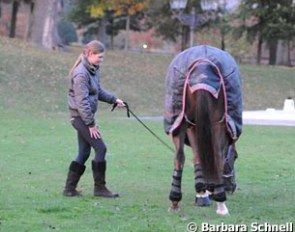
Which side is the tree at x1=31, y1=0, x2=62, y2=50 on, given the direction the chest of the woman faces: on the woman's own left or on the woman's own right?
on the woman's own left

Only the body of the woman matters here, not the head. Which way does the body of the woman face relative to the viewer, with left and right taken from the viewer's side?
facing to the right of the viewer

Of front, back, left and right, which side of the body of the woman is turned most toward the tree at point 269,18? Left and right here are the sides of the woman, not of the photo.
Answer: left

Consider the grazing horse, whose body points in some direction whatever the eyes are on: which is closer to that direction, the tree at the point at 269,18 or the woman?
the tree

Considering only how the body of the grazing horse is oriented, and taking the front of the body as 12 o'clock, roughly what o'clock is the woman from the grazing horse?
The woman is roughly at 10 o'clock from the grazing horse.

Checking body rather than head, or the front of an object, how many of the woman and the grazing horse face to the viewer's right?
1

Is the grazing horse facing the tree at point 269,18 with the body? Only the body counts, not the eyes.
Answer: yes

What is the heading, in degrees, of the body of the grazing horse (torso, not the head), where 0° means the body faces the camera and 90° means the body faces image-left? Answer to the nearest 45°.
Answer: approximately 180°

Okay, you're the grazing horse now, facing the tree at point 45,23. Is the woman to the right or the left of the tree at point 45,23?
left

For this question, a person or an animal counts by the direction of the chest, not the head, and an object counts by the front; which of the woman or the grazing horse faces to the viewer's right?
the woman

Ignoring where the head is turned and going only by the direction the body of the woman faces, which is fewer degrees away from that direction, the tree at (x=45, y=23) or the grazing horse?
the grazing horse

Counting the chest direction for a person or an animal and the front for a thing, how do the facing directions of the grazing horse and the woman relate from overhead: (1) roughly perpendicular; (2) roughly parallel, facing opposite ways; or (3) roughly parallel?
roughly perpendicular
